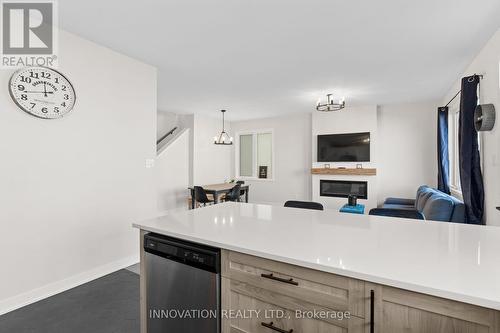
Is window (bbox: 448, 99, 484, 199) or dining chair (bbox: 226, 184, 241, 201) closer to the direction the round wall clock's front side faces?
the window

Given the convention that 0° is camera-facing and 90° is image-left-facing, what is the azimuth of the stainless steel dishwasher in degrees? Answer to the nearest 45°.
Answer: approximately 45°

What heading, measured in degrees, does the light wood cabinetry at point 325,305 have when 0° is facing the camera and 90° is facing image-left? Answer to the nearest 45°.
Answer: approximately 45°

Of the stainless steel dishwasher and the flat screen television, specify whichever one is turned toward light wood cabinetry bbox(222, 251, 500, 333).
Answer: the flat screen television

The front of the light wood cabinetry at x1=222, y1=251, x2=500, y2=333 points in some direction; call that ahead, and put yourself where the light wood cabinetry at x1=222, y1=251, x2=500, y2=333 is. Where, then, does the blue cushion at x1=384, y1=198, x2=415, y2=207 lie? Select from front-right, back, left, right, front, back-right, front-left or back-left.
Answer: back-right

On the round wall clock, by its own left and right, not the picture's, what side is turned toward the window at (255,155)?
left

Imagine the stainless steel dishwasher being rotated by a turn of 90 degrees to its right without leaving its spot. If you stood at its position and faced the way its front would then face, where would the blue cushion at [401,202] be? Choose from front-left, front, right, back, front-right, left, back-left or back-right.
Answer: right

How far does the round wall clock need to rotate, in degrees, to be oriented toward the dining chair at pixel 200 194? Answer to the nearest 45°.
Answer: approximately 90° to its left

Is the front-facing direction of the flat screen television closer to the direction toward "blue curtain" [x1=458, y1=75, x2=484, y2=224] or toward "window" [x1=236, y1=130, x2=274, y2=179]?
the blue curtain

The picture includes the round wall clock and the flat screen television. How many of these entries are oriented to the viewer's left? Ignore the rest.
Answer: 0

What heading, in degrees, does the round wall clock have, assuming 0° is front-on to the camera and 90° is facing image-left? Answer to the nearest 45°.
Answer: approximately 315°

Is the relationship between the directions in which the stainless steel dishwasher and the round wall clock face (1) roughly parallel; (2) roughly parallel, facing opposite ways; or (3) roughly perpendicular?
roughly perpendicular
